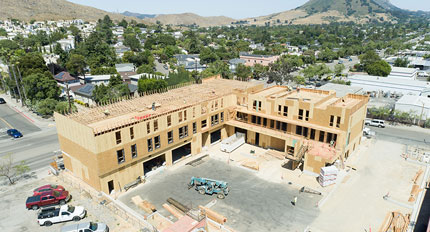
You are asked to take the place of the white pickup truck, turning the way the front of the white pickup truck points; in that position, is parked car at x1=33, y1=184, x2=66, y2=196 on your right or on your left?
on your left

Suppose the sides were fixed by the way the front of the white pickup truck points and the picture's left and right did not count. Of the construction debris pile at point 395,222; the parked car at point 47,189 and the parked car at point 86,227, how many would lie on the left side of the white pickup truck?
1

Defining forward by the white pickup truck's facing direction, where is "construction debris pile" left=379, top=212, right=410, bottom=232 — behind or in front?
in front

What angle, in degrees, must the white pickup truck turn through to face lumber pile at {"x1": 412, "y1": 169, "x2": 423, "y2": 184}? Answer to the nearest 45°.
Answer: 0° — it already faces it

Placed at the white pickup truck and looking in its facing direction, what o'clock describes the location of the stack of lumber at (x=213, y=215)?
The stack of lumber is roughly at 1 o'clock from the white pickup truck.

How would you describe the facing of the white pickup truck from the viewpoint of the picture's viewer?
facing to the right of the viewer

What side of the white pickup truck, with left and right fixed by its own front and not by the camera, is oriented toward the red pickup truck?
left

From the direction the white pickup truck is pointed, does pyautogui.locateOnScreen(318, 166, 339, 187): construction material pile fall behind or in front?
in front

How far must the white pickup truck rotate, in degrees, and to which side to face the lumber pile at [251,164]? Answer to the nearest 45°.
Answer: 0° — it already faces it

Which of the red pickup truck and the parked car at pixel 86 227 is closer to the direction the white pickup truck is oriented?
the parked car
